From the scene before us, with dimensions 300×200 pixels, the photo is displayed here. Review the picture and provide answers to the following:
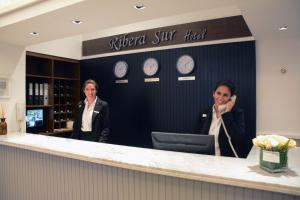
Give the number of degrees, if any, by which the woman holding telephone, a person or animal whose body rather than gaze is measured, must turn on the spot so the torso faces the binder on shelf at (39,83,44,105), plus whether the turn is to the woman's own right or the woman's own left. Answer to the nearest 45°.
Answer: approximately 45° to the woman's own right

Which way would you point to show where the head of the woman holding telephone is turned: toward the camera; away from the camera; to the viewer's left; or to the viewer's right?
toward the camera

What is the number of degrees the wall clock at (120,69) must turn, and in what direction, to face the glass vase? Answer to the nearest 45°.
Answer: approximately 45° to its left

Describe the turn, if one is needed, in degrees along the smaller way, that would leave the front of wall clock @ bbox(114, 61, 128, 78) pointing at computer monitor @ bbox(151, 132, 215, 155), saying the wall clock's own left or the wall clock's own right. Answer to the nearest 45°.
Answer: approximately 45° to the wall clock's own left

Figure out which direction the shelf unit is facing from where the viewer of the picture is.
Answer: facing the viewer and to the right of the viewer

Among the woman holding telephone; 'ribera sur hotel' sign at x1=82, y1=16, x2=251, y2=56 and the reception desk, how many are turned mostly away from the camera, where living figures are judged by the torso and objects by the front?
0

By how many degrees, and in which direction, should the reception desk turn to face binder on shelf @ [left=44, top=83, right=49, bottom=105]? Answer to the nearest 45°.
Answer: approximately 90° to its right

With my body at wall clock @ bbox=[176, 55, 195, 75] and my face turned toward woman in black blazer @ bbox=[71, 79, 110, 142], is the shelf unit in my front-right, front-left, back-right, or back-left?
front-right

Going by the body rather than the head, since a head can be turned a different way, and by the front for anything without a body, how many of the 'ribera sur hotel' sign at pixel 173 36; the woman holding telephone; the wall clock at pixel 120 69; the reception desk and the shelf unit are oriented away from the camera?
0

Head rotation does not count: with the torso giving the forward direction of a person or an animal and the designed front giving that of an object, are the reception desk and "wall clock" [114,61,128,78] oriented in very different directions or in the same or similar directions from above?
same or similar directions

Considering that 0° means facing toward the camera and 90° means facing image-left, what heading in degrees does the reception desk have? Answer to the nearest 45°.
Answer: approximately 45°

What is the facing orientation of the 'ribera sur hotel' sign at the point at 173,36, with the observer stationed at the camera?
facing the viewer and to the left of the viewer

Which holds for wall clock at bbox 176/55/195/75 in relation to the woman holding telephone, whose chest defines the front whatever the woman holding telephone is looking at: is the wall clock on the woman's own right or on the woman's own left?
on the woman's own right

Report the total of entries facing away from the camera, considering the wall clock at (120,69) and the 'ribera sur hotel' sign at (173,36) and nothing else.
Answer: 0

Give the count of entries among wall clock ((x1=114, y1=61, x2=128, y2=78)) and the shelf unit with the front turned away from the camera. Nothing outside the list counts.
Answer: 0

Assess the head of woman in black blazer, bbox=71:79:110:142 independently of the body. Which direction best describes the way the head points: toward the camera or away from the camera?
toward the camera
